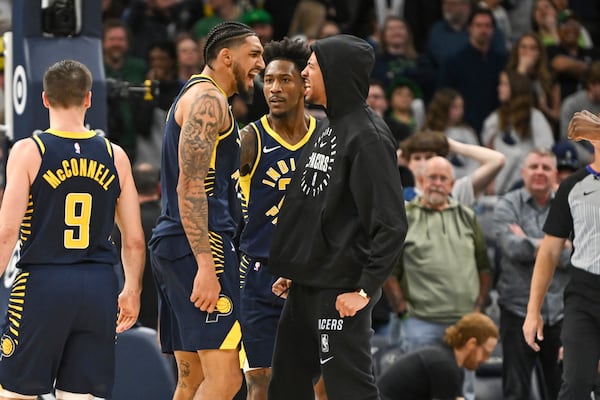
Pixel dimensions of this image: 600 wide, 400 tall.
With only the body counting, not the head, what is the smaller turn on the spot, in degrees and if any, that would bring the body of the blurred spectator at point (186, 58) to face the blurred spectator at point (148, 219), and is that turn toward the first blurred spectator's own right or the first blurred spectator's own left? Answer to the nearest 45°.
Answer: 0° — they already face them

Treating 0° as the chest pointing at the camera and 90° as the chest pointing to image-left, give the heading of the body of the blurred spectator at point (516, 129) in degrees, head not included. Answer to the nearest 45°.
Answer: approximately 45°

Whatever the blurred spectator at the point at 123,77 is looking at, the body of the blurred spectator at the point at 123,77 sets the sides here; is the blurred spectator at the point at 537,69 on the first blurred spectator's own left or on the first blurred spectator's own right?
on the first blurred spectator's own left

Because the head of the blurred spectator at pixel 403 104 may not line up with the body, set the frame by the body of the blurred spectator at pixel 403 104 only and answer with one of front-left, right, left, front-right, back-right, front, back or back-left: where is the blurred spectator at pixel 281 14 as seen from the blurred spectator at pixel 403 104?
back-right

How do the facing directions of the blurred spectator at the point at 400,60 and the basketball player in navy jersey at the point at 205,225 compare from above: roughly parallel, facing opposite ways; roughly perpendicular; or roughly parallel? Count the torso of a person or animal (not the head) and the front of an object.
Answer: roughly perpendicular

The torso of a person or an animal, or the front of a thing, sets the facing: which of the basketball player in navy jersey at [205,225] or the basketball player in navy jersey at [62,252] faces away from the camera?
the basketball player in navy jersey at [62,252]

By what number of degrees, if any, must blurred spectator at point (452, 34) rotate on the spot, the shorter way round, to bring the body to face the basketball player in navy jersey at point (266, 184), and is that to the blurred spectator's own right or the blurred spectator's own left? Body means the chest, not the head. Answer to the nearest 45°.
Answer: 0° — they already face them

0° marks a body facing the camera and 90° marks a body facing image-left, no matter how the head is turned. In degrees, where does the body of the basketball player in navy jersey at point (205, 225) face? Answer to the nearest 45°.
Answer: approximately 270°

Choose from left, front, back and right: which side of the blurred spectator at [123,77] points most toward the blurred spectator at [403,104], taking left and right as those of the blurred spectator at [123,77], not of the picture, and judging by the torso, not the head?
left
